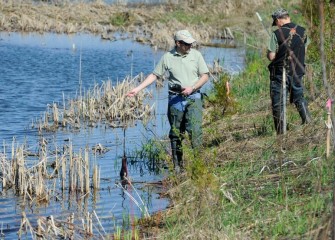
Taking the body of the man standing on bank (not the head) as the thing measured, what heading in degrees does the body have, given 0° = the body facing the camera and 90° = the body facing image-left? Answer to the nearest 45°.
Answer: approximately 135°

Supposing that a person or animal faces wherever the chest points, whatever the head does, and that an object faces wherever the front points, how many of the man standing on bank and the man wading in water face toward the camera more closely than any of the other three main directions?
1

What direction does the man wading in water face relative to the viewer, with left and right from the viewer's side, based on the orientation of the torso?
facing the viewer

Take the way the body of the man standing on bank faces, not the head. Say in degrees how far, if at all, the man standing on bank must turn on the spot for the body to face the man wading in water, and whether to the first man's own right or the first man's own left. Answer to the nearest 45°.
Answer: approximately 90° to the first man's own left

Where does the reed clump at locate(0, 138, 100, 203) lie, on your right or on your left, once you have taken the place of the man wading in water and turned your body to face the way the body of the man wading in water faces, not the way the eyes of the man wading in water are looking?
on your right
